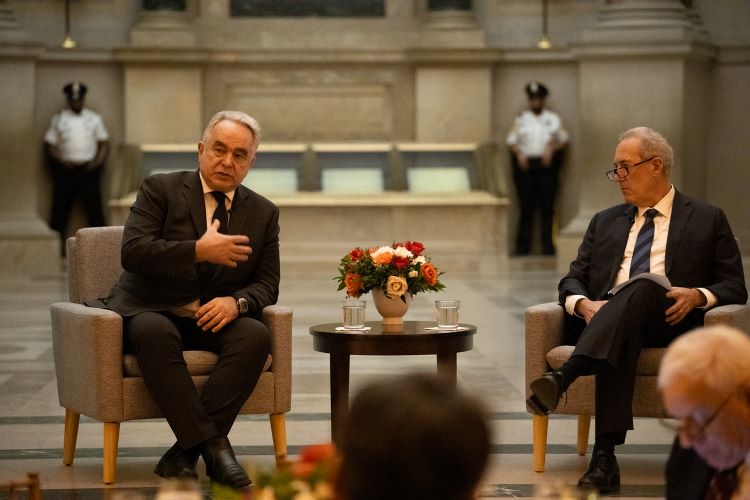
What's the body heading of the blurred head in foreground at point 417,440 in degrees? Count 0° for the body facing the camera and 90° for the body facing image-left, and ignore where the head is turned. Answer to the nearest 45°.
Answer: approximately 180°

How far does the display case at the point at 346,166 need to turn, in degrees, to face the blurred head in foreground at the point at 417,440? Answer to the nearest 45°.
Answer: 0° — it already faces them

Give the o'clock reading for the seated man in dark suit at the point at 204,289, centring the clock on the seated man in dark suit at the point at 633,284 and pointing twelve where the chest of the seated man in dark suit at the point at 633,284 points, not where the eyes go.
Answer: the seated man in dark suit at the point at 204,289 is roughly at 1 o'clock from the seated man in dark suit at the point at 633,284.

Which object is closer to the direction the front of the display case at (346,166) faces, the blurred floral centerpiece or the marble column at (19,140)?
the blurred floral centerpiece

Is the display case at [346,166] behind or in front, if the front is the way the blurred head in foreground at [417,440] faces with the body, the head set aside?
in front

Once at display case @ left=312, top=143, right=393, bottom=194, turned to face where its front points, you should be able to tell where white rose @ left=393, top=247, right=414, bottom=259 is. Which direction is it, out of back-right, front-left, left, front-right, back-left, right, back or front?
front

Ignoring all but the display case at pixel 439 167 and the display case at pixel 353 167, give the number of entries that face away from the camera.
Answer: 0

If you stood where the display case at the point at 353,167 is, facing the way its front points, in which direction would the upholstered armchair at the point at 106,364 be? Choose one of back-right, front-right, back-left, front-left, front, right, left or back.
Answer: front

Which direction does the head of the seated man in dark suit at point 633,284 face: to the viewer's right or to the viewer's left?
to the viewer's left

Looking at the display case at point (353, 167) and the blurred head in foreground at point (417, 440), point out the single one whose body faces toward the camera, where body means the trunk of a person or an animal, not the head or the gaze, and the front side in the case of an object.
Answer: the display case

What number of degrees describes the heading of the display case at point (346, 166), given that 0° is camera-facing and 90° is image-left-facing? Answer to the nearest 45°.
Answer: approximately 0°

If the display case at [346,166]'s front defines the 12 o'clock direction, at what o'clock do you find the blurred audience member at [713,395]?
The blurred audience member is roughly at 12 o'clock from the display case.

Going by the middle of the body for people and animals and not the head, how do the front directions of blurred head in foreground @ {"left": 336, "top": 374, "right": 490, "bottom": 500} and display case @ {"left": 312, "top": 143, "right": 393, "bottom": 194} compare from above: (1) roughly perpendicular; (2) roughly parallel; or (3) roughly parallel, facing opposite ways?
roughly parallel, facing opposite ways

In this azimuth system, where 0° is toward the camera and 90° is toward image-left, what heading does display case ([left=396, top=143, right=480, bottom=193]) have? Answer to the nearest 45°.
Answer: approximately 0°

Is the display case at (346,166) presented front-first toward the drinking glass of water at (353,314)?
yes

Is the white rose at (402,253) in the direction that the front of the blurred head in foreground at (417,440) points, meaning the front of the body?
yes

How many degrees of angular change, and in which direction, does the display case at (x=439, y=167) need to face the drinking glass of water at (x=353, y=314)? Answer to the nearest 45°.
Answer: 0° — it already faces it

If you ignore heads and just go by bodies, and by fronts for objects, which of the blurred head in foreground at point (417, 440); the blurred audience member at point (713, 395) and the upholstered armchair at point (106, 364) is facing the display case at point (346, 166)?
the blurred head in foreground

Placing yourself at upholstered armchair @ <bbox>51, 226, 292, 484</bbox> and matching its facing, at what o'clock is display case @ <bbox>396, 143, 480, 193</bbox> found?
The display case is roughly at 8 o'clock from the upholstered armchair.

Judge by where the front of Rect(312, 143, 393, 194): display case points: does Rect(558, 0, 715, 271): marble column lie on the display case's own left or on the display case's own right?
on the display case's own left

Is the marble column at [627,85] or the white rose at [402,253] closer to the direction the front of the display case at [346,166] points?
the white rose

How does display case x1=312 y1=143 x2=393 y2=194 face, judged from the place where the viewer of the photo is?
facing the viewer
